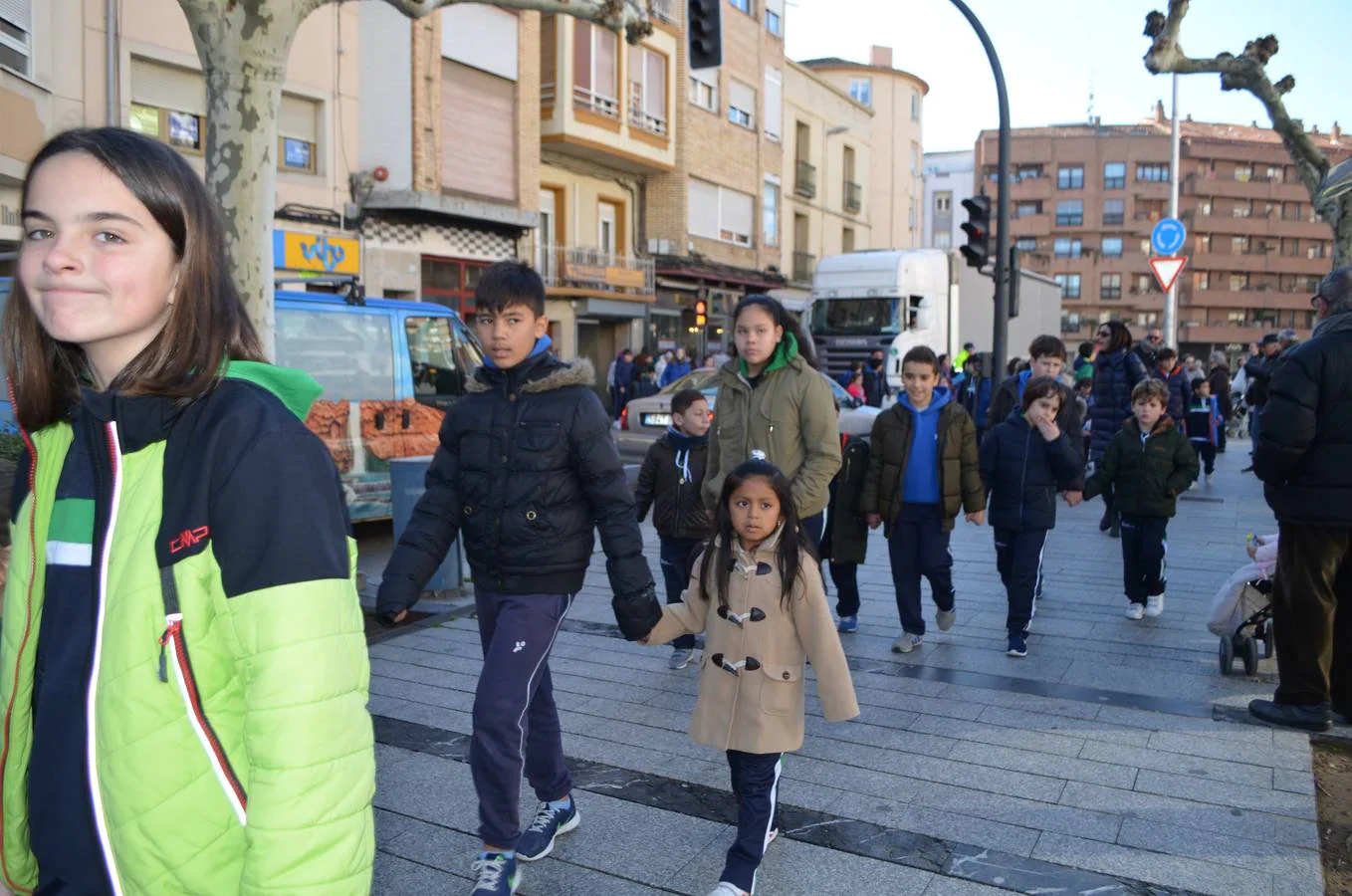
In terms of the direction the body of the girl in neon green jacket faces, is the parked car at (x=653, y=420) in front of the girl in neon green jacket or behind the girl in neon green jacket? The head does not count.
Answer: behind

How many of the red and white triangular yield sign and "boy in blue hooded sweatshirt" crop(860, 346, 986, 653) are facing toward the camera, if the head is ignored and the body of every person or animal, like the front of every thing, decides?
2

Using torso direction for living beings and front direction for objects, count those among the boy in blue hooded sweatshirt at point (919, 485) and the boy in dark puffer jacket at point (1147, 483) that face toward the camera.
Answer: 2

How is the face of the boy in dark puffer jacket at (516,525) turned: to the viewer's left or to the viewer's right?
to the viewer's left

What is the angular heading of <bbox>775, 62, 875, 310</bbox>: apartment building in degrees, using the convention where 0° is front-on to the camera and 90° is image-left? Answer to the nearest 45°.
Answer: approximately 315°

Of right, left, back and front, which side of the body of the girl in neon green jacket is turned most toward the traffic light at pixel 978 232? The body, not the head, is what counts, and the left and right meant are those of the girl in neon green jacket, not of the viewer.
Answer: back

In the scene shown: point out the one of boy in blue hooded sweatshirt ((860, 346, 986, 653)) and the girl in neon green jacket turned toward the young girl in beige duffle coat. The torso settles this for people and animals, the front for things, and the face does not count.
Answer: the boy in blue hooded sweatshirt

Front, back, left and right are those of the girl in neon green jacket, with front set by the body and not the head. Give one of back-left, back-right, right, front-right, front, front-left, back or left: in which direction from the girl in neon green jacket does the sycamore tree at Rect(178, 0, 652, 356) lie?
back-right
